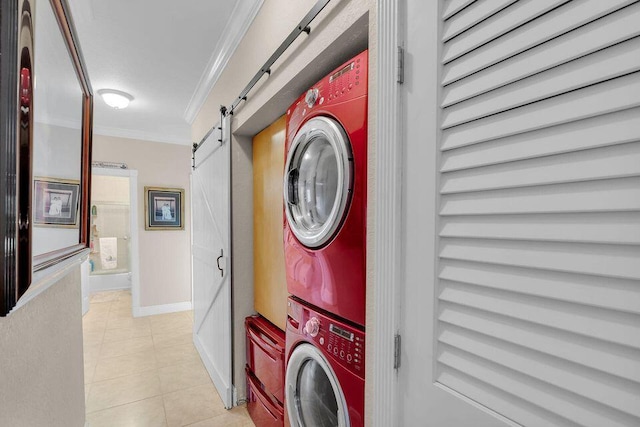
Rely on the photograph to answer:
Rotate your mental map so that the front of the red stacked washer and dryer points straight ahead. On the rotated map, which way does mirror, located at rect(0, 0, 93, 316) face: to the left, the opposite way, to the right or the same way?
the opposite way

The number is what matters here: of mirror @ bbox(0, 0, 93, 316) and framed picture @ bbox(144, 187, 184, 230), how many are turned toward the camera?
1

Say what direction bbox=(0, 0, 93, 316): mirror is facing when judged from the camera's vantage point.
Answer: facing to the right of the viewer

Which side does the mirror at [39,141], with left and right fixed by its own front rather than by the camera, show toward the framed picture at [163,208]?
left

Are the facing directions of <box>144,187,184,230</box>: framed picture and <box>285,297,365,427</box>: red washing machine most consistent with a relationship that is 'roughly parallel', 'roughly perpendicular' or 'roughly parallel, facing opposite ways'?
roughly perpendicular

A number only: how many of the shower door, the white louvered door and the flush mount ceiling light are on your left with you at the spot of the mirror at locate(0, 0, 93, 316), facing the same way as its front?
2

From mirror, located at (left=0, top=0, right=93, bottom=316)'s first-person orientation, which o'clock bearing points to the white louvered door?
The white louvered door is roughly at 2 o'clock from the mirror.

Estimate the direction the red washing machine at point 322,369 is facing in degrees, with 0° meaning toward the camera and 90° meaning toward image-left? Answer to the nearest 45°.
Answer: approximately 45°

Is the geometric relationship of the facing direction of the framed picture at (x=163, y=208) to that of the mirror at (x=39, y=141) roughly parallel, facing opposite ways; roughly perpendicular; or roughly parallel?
roughly perpendicular

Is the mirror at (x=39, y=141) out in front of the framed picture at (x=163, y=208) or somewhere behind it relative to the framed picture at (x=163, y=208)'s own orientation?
in front

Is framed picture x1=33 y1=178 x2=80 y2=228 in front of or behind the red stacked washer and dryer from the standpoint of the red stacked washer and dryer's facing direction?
in front

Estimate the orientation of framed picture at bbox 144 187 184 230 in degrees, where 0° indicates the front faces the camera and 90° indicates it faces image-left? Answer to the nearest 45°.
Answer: approximately 0°

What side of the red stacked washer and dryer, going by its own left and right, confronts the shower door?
right

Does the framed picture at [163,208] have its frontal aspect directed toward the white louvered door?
yes
